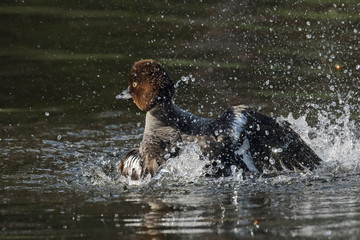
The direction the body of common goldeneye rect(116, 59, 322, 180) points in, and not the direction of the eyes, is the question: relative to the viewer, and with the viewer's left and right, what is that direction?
facing to the left of the viewer
